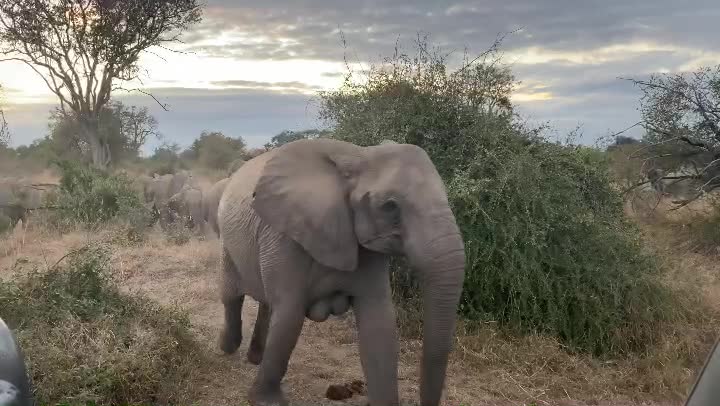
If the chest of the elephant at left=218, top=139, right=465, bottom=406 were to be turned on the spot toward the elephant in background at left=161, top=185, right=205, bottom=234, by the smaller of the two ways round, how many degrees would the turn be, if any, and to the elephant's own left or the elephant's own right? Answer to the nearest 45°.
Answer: approximately 135° to the elephant's own left

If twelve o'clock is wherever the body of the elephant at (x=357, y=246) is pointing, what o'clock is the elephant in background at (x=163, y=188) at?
The elephant in background is roughly at 7 o'clock from the elephant.

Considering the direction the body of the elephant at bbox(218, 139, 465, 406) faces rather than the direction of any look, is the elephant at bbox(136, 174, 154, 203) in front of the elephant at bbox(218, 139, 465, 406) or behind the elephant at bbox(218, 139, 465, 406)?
behind

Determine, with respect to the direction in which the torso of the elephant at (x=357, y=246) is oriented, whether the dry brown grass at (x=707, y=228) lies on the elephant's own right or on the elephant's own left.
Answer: on the elephant's own left

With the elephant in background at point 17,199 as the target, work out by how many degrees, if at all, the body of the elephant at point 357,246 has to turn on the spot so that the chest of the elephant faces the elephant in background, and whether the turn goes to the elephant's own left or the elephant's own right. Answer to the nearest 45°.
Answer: approximately 180°

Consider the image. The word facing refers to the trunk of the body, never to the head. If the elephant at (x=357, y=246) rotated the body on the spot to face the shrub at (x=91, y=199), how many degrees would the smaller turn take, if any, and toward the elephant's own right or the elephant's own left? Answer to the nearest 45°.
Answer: approximately 180°
